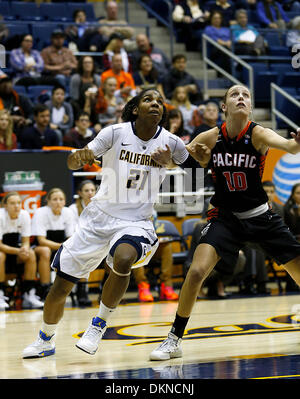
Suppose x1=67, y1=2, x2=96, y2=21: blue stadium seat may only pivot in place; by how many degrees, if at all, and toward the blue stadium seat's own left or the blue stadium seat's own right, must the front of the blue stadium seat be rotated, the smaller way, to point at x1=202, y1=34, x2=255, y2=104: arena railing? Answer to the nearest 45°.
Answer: approximately 45° to the blue stadium seat's own left

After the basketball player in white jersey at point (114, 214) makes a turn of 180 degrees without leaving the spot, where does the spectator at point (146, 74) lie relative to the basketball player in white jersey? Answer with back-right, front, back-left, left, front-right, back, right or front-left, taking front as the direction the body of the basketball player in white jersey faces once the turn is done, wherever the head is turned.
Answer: front

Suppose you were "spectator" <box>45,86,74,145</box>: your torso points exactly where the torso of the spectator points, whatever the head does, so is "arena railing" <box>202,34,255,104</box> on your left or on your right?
on your left

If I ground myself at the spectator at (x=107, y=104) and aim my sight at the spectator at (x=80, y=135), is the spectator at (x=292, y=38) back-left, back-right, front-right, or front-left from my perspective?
back-left

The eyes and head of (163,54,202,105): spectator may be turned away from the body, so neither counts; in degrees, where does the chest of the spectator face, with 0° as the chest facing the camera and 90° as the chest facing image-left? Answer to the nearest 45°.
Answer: approximately 0°

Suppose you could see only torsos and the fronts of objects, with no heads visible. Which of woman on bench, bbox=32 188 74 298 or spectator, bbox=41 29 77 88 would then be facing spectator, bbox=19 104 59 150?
spectator, bbox=41 29 77 88

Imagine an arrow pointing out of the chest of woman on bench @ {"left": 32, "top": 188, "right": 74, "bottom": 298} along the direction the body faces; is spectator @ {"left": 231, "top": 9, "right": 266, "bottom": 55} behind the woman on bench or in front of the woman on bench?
behind
